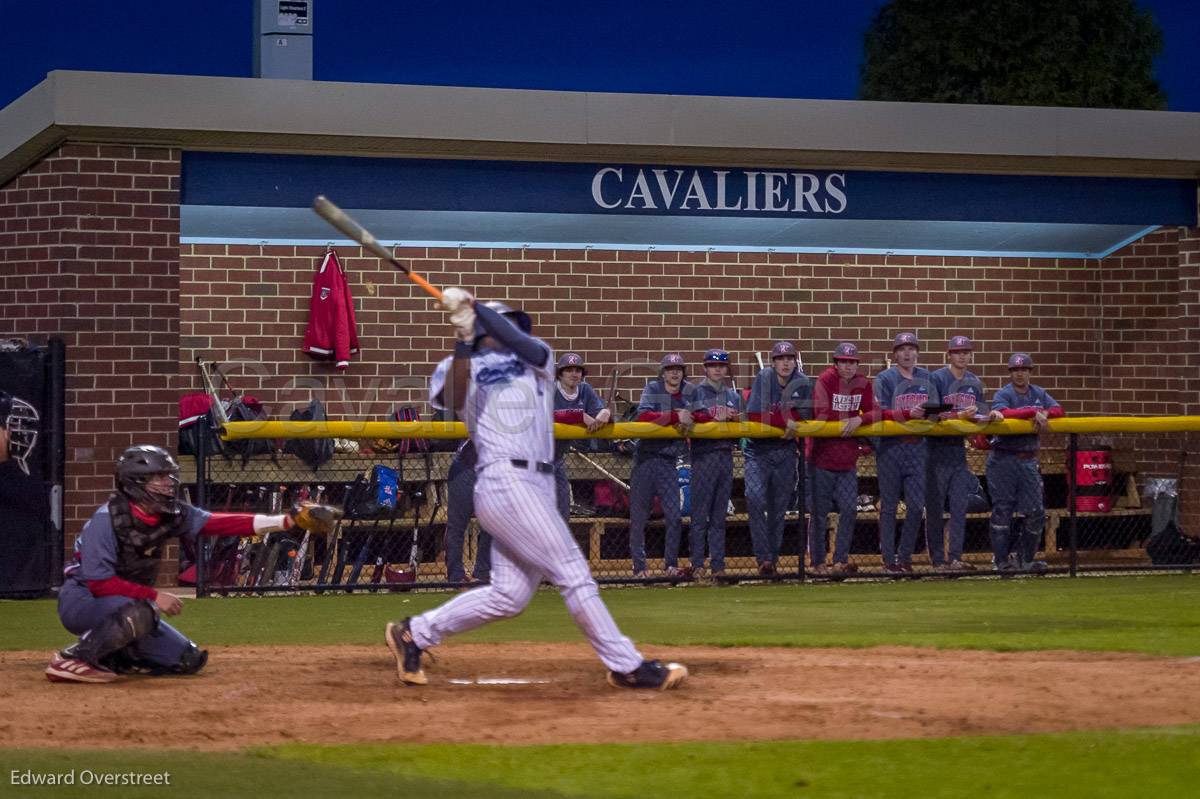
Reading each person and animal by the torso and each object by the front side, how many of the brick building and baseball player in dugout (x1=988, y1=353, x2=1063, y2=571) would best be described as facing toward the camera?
2

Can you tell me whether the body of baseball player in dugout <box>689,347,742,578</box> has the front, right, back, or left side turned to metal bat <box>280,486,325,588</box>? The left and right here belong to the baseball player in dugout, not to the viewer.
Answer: right

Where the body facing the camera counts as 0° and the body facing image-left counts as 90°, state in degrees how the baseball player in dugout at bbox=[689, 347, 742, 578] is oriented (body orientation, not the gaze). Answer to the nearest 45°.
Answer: approximately 0°

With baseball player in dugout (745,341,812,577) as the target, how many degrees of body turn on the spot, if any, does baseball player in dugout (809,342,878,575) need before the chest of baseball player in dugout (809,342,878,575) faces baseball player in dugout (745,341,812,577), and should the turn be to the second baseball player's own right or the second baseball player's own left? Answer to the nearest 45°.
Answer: approximately 90° to the second baseball player's own right

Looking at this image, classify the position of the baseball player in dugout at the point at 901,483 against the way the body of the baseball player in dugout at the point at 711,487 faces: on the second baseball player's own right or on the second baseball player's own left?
on the second baseball player's own left

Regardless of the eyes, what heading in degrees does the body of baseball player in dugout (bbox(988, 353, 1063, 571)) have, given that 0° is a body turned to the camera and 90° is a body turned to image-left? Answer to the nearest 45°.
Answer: approximately 0°
